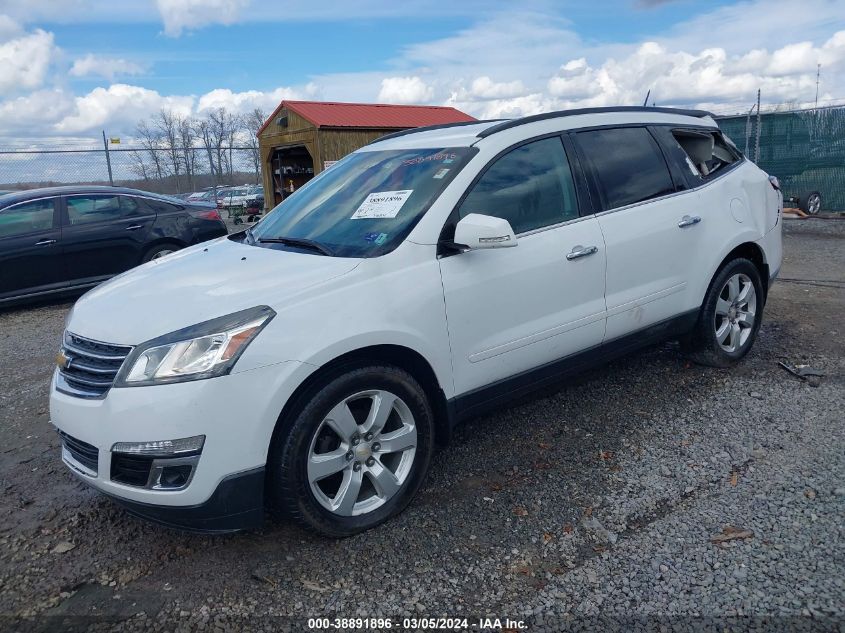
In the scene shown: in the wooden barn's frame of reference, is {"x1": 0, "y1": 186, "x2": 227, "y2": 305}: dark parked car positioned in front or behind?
in front

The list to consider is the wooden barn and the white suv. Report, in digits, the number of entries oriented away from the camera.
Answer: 0

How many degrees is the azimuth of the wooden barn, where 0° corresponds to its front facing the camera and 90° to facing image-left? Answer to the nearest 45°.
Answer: approximately 45°

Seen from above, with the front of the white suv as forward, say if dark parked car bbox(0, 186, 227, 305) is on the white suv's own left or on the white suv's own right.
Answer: on the white suv's own right

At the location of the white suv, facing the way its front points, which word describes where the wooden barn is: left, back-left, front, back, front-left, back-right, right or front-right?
back-right

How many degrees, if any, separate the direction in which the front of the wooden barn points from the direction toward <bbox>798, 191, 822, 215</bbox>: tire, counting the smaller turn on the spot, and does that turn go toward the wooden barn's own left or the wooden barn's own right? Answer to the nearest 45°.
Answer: approximately 135° to the wooden barn's own left
